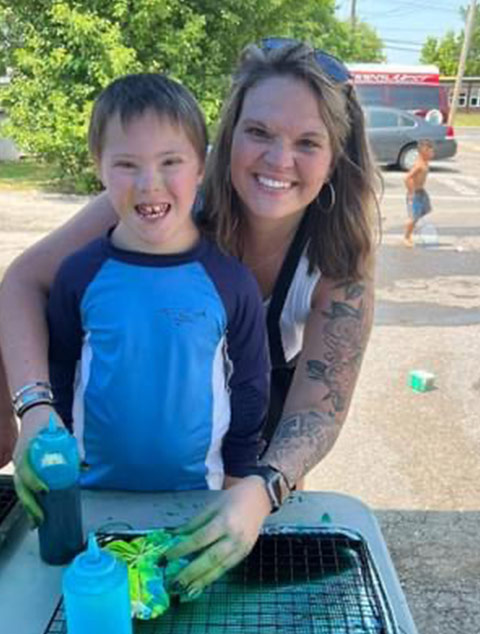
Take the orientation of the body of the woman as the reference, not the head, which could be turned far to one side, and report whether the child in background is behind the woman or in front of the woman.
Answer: behind

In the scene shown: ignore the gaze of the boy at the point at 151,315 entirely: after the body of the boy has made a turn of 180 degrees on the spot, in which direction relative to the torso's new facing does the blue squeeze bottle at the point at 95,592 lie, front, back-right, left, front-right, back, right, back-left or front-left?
back

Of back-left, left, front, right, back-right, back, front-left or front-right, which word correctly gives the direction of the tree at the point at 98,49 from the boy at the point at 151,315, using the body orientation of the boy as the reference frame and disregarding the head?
back

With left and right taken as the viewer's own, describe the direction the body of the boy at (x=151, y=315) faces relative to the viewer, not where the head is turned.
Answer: facing the viewer

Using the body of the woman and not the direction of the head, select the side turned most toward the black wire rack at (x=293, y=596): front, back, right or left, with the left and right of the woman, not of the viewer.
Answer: front

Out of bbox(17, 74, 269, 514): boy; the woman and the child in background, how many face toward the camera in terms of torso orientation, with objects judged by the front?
2
